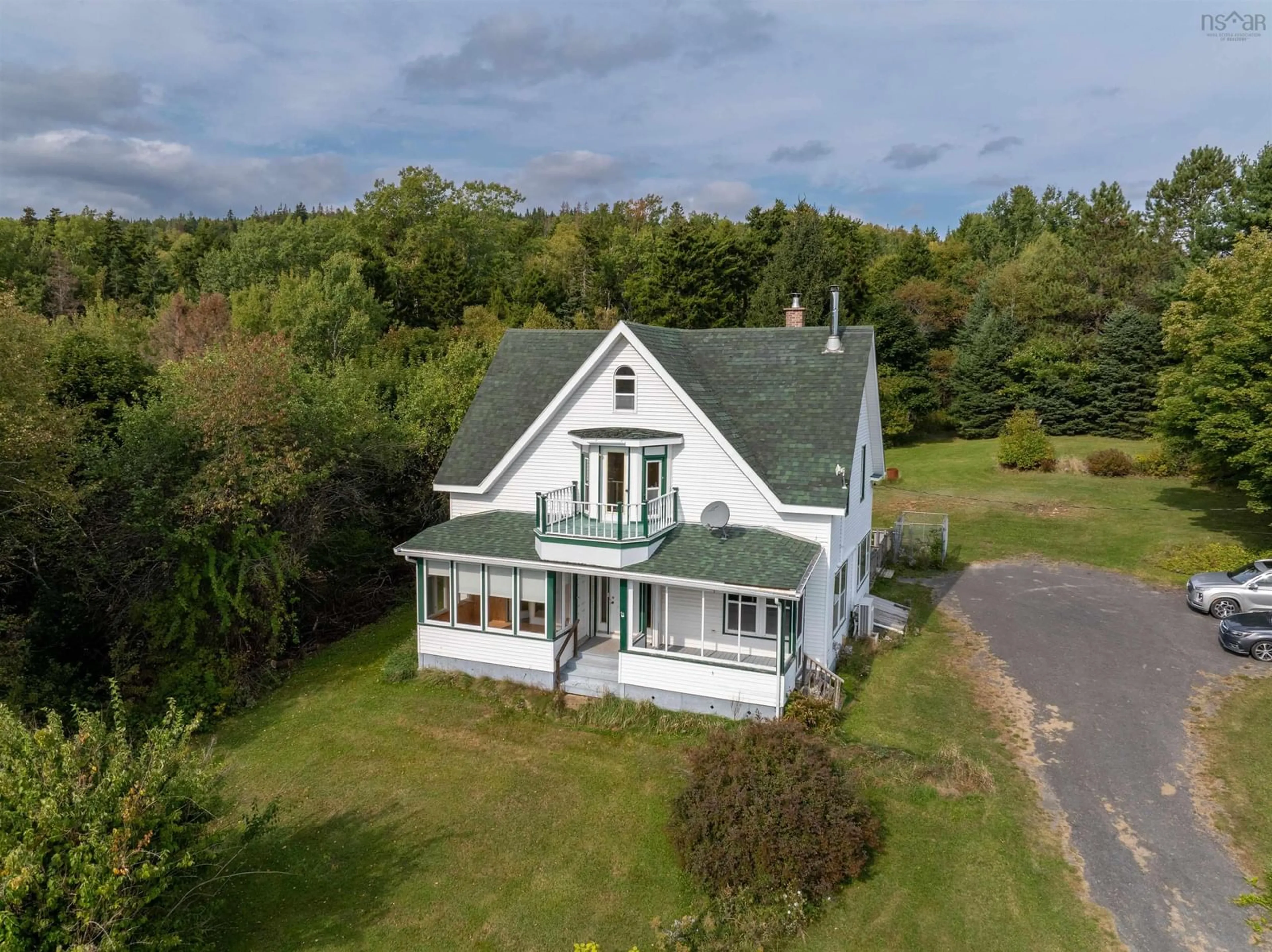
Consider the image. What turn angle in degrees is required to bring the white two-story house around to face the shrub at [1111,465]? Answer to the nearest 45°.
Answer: approximately 135° to its left

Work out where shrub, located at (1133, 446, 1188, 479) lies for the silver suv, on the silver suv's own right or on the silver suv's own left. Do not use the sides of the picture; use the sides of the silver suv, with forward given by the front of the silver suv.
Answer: on the silver suv's own right

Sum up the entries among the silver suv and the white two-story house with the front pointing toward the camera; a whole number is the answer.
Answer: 1

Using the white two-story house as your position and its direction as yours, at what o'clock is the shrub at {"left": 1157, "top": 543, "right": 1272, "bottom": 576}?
The shrub is roughly at 8 o'clock from the white two-story house.

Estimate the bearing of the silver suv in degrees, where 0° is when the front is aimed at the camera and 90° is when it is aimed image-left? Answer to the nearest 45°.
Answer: approximately 90°

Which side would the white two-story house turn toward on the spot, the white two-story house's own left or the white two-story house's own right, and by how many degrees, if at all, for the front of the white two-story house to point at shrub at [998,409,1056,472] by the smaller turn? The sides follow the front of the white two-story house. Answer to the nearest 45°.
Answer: approximately 135° to the white two-story house's own left

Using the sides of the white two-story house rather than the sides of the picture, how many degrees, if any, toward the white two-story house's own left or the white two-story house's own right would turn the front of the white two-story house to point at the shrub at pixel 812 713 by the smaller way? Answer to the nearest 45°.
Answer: approximately 45° to the white two-story house's own left

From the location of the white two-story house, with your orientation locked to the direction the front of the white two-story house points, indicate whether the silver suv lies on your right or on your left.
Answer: on your left

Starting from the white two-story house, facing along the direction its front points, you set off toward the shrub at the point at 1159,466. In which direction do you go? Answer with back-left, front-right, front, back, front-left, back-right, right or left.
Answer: back-left

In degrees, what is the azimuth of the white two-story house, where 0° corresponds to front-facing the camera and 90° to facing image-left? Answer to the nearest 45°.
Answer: approximately 0°

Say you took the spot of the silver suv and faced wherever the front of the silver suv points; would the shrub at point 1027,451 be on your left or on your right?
on your right

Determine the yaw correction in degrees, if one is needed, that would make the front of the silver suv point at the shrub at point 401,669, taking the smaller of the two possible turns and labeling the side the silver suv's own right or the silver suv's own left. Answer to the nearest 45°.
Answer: approximately 45° to the silver suv's own left
